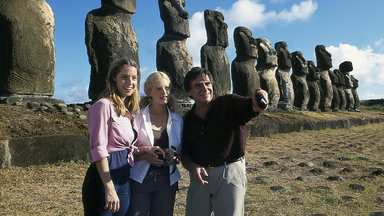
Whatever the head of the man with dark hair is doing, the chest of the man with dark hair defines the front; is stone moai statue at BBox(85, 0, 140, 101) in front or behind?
behind

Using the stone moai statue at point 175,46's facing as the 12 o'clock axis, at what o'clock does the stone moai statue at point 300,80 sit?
the stone moai statue at point 300,80 is roughly at 9 o'clock from the stone moai statue at point 175,46.

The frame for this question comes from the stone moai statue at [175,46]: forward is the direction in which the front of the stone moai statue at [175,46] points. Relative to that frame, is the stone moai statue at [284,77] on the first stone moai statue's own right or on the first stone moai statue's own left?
on the first stone moai statue's own left

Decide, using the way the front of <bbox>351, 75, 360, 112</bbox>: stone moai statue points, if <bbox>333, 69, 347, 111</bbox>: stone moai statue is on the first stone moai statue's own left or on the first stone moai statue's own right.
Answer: on the first stone moai statue's own right

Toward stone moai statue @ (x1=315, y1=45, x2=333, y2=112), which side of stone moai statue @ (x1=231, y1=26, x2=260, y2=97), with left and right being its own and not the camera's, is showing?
left

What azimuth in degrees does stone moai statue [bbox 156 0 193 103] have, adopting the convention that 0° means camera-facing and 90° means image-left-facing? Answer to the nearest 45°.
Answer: approximately 315°

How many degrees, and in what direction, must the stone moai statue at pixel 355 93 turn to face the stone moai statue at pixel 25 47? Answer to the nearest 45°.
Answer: approximately 90° to its right

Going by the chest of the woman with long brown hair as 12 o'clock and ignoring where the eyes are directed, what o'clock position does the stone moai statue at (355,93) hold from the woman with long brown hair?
The stone moai statue is roughly at 9 o'clock from the woman with long brown hair.

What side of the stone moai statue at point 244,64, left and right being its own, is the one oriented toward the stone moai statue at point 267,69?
left

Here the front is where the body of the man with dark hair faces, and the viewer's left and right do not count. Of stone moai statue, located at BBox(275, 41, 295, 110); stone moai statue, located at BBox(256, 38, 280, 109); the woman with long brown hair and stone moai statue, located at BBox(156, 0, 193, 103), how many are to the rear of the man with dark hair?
3

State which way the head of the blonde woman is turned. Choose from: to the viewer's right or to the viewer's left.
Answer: to the viewer's right
